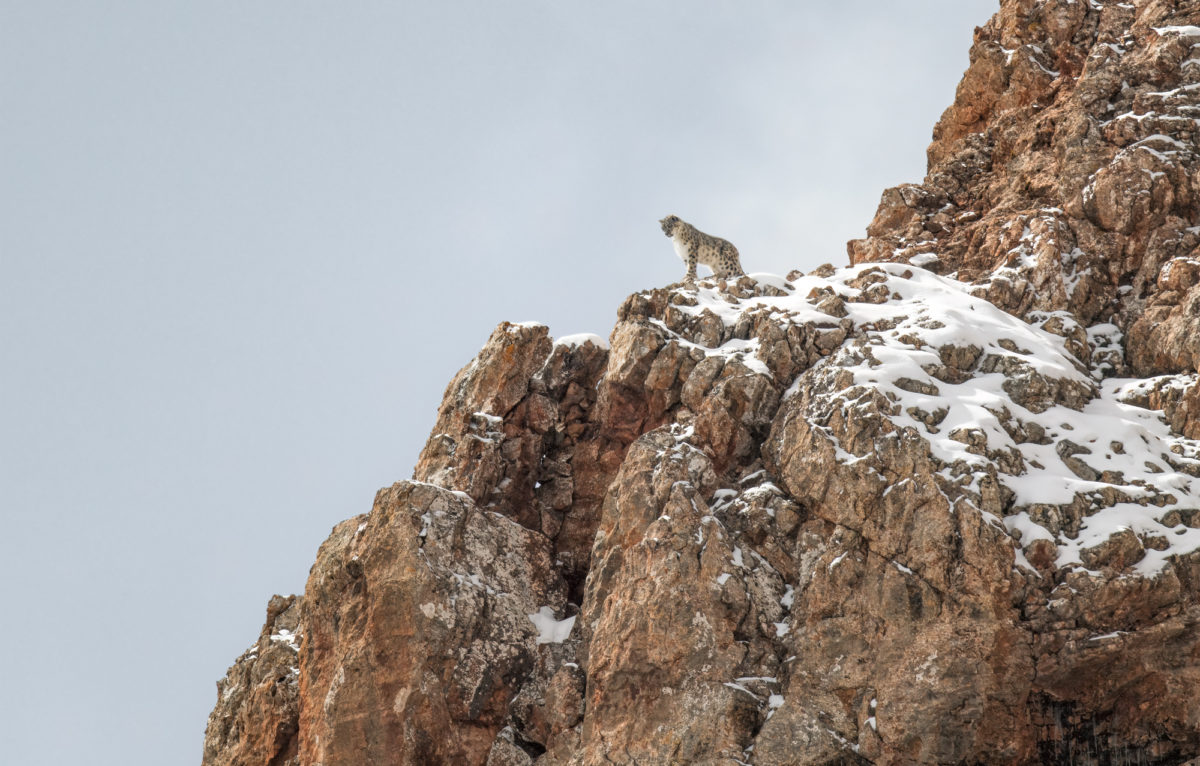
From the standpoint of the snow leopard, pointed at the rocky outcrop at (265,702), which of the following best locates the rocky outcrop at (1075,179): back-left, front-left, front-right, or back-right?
back-left

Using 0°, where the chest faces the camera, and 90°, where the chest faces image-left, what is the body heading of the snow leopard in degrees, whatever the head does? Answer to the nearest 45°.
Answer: approximately 90°

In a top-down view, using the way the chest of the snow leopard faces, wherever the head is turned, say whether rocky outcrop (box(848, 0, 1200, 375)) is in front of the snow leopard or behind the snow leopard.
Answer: behind

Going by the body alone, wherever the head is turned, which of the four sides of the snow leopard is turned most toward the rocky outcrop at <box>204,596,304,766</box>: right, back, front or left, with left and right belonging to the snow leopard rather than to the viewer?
front
